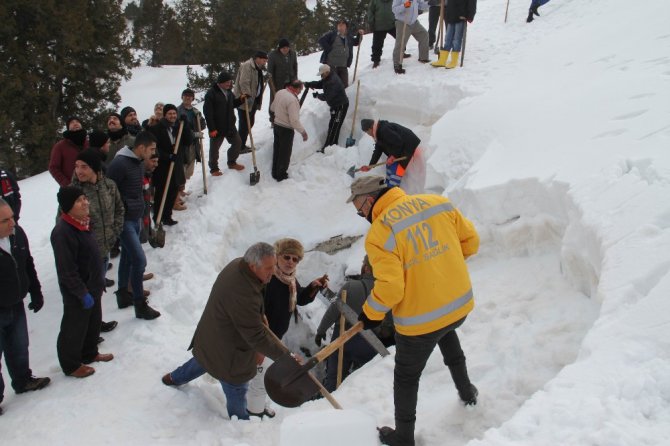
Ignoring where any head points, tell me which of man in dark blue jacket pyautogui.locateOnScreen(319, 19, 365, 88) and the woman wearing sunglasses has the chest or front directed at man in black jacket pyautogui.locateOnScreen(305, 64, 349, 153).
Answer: man in dark blue jacket pyautogui.locateOnScreen(319, 19, 365, 88)

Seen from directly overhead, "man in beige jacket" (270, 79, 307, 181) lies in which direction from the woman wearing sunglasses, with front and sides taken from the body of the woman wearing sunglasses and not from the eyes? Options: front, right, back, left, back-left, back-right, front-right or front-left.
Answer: back-left

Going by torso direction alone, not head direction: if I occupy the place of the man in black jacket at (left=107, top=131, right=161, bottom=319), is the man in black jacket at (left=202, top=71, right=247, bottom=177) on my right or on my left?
on my left

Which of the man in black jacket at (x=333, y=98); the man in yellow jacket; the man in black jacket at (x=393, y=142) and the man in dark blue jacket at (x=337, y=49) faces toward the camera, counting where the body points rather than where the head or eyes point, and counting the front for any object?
the man in dark blue jacket at (x=337, y=49)

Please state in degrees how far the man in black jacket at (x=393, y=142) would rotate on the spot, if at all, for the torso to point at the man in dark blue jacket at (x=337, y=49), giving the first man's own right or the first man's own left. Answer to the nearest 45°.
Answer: approximately 90° to the first man's own right

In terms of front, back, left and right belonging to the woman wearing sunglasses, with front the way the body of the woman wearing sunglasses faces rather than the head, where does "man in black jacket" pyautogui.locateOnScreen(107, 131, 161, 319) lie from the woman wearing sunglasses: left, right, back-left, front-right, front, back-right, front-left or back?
back

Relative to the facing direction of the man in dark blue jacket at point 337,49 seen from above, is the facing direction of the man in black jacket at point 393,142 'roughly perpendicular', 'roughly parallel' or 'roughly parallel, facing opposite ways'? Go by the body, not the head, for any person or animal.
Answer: roughly perpendicular

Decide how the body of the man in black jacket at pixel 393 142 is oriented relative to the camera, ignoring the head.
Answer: to the viewer's left

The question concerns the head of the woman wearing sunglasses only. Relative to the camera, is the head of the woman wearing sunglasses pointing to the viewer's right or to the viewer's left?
to the viewer's right

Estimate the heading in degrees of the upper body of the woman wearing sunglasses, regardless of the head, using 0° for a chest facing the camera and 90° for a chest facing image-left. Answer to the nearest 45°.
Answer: approximately 315°

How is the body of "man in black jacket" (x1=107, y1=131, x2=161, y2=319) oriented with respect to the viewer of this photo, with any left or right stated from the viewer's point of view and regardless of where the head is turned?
facing to the right of the viewer

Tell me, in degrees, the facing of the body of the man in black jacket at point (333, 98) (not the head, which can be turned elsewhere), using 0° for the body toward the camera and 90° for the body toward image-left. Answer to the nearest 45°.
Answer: approximately 90°

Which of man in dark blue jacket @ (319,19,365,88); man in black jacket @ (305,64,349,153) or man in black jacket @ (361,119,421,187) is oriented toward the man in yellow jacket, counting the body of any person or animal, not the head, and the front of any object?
man in dark blue jacket @ (319,19,365,88)

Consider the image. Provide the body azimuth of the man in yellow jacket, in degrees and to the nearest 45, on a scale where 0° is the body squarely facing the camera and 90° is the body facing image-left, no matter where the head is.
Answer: approximately 135°

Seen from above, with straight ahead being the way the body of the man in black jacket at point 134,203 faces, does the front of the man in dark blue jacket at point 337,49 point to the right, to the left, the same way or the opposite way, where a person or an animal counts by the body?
to the right

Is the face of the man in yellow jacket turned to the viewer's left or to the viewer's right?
to the viewer's left

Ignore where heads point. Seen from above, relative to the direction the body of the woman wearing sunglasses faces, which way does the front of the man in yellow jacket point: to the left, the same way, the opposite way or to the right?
the opposite way

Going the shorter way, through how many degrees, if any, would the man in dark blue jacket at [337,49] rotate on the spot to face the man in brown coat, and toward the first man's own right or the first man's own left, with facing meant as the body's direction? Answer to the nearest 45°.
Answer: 0° — they already face them

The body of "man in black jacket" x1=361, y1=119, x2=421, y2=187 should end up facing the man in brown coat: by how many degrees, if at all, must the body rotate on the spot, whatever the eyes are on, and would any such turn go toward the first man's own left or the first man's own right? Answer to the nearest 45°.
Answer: approximately 90° to the first man's own left
